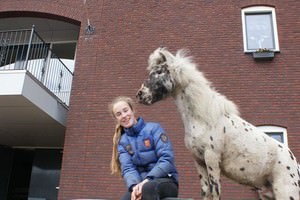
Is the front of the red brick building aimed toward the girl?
yes

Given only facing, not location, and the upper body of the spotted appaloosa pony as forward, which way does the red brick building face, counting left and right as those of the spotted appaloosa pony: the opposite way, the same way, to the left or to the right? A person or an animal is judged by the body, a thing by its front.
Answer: to the left

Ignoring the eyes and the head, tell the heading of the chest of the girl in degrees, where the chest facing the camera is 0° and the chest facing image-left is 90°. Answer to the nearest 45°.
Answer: approximately 45°

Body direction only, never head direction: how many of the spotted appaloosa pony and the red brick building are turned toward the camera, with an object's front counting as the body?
1

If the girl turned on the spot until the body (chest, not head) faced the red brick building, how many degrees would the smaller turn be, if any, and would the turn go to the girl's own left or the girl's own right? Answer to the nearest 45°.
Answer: approximately 135° to the girl's own right

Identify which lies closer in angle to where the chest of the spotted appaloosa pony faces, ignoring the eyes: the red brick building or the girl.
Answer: the girl

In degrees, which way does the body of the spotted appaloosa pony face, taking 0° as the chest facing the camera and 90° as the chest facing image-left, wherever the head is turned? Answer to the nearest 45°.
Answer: approximately 90°

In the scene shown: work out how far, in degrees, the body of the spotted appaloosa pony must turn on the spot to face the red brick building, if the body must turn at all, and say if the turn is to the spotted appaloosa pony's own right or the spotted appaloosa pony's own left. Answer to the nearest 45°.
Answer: approximately 90° to the spotted appaloosa pony's own right

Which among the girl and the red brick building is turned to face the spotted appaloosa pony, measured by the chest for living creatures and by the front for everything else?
the red brick building

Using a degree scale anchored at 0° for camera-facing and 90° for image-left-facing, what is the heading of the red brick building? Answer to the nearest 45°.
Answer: approximately 0°

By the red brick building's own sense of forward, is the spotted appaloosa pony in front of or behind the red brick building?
in front

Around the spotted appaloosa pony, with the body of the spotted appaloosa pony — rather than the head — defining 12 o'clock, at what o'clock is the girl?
The girl is roughly at 12 o'clock from the spotted appaloosa pony.
